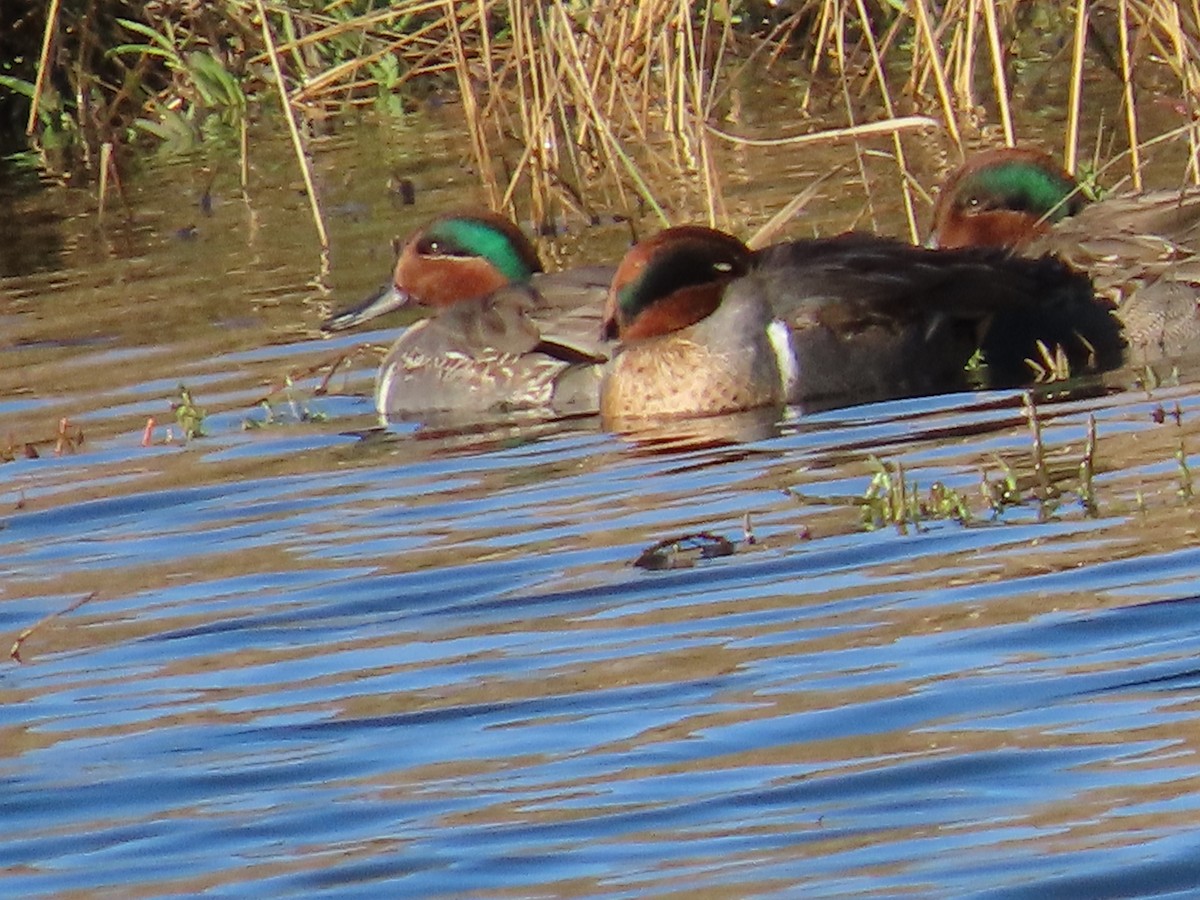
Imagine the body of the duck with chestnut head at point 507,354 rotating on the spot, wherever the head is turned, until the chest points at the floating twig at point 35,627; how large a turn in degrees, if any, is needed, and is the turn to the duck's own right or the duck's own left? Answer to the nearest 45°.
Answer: approximately 90° to the duck's own left

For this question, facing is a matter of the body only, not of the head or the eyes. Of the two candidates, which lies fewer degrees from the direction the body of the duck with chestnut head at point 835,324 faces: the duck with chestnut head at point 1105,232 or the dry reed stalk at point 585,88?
the dry reed stalk

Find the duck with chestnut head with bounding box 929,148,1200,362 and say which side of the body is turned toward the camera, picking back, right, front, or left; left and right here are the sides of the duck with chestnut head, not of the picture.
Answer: left

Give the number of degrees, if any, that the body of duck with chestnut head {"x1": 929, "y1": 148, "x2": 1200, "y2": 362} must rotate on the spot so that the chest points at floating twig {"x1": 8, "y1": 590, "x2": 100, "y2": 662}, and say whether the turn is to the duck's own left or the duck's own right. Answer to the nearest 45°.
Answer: approximately 45° to the duck's own left

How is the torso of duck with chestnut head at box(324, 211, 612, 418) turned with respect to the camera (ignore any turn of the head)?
to the viewer's left

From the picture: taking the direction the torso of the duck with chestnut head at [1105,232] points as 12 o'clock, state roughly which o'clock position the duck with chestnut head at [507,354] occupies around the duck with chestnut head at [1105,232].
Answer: the duck with chestnut head at [507,354] is roughly at 12 o'clock from the duck with chestnut head at [1105,232].

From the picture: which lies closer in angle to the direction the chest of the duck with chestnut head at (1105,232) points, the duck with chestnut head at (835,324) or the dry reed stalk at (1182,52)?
the duck with chestnut head

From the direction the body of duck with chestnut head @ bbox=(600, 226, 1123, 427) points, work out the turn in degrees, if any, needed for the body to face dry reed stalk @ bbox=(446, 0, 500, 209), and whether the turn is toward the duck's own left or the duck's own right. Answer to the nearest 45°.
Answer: approximately 45° to the duck's own right

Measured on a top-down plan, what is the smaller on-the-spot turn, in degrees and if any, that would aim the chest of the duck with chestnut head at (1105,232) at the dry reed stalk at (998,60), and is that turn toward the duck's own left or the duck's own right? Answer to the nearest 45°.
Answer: approximately 90° to the duck's own right

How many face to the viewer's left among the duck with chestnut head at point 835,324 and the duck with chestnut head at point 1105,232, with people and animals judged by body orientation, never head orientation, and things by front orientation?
2

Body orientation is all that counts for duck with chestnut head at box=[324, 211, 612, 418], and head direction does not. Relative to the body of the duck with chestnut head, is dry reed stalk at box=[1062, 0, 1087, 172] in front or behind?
behind

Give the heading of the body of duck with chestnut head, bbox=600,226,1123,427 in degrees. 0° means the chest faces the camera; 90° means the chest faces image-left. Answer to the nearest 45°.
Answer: approximately 90°
